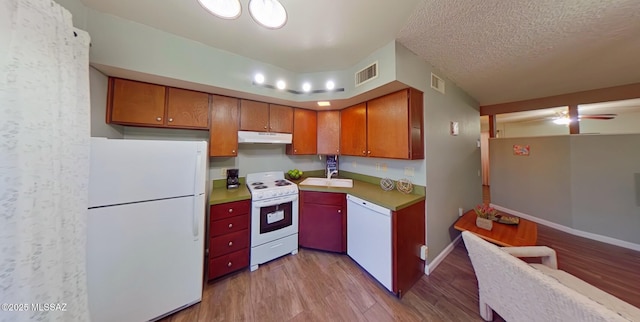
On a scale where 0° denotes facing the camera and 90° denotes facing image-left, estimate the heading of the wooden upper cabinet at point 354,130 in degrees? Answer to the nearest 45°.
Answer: approximately 45°

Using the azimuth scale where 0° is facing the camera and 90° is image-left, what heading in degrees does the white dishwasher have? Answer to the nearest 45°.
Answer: approximately 45°

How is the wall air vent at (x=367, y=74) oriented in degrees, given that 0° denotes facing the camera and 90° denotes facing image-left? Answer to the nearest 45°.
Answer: approximately 45°
